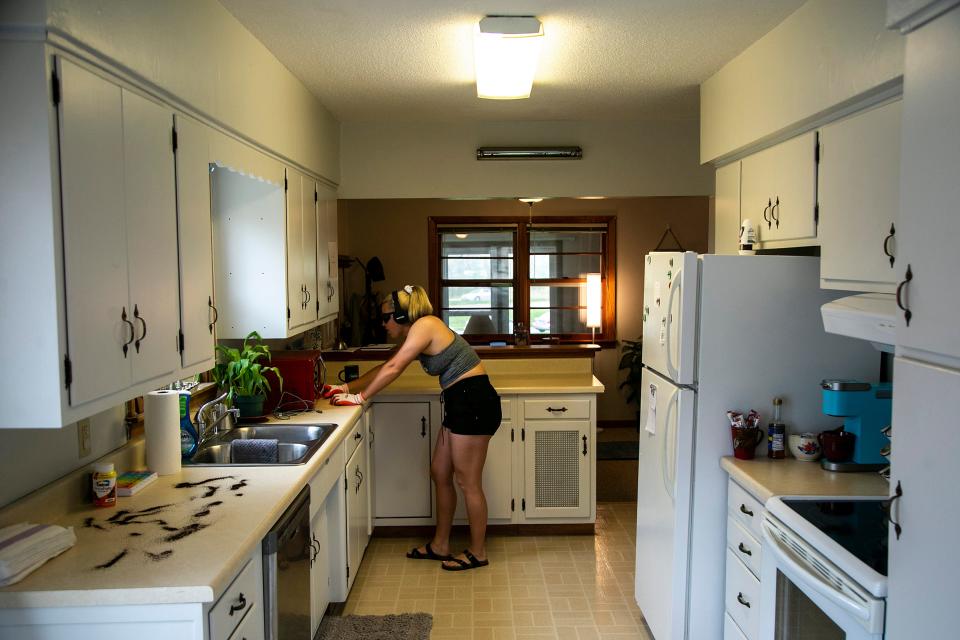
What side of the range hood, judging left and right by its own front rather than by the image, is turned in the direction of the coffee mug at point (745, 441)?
right

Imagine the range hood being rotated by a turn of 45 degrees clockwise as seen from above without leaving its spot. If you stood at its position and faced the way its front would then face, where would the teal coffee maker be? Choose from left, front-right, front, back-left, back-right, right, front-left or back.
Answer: right

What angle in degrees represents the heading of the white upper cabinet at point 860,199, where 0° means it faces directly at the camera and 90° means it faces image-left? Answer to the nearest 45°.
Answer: approximately 45°

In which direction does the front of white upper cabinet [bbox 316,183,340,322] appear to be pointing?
to the viewer's right

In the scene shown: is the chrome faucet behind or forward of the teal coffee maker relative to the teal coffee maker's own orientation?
forward

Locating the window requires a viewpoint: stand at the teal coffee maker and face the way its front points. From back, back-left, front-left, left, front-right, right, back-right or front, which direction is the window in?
right

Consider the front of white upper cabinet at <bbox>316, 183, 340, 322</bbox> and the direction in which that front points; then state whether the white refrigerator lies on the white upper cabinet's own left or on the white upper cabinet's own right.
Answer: on the white upper cabinet's own right

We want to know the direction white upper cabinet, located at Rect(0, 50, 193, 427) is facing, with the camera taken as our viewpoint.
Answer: facing the viewer and to the right of the viewer

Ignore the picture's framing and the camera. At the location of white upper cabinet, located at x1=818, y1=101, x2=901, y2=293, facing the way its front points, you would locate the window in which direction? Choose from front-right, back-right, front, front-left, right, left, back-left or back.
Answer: right

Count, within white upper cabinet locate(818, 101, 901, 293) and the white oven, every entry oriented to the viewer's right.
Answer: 0

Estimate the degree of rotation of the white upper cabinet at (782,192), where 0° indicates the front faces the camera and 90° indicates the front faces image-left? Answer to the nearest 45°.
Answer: approximately 45°

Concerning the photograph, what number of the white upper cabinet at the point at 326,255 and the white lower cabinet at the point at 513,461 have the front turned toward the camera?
1

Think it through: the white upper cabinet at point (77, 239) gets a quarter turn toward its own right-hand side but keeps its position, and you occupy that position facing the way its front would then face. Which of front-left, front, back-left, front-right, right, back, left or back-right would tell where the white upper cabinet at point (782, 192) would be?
back-left

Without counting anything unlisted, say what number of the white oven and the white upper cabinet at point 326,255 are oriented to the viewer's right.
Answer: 1

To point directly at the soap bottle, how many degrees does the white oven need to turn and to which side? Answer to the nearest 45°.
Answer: approximately 45° to its right
